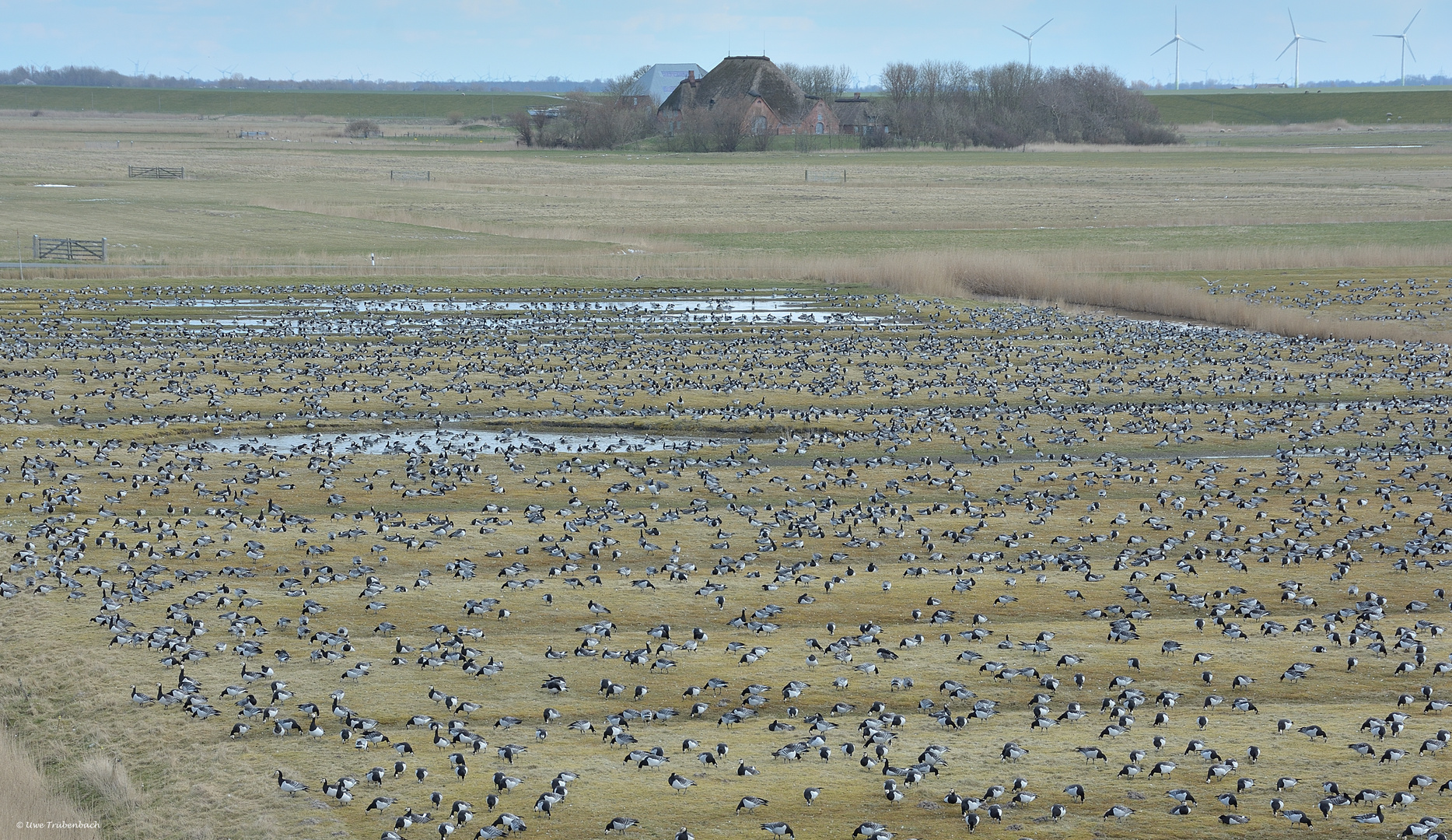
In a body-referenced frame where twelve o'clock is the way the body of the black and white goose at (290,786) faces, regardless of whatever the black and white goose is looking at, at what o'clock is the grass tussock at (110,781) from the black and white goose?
The grass tussock is roughly at 1 o'clock from the black and white goose.

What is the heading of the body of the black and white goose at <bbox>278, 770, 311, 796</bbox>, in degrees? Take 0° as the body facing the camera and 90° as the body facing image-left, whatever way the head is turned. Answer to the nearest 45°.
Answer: approximately 90°
